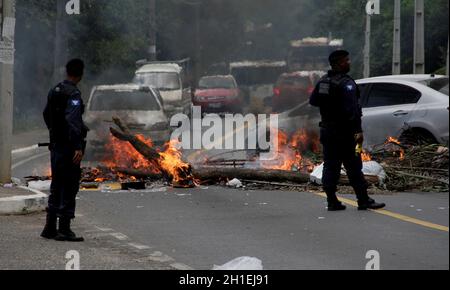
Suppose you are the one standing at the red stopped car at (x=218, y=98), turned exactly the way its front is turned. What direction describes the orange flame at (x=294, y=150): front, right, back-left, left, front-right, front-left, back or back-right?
front

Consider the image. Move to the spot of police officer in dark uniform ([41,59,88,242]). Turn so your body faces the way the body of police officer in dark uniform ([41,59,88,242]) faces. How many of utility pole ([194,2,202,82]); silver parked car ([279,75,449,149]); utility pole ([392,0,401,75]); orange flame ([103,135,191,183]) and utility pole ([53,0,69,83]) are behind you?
0

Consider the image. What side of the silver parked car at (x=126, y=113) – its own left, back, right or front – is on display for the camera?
front

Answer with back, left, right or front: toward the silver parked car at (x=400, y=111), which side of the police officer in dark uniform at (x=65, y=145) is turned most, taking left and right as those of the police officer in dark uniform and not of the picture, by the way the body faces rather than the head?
front

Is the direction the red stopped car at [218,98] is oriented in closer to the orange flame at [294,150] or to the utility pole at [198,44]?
the orange flame

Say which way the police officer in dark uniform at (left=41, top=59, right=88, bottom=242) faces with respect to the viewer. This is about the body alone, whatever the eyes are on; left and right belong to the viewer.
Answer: facing away from the viewer and to the right of the viewer

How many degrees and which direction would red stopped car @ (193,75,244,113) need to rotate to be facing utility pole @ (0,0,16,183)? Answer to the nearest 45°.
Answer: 0° — it already faces it

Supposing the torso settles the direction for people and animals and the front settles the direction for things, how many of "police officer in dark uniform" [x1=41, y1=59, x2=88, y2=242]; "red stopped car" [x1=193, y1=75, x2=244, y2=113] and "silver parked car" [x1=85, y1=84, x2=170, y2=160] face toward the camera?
2

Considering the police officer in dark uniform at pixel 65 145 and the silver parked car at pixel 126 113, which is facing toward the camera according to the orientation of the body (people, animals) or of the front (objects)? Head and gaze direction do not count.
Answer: the silver parked car

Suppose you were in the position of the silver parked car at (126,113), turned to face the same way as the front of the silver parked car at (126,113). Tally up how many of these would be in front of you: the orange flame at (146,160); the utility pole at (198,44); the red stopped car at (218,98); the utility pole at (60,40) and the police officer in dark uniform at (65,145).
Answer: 2

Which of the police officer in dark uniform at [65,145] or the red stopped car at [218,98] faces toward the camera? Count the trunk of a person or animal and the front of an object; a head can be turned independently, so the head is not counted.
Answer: the red stopped car

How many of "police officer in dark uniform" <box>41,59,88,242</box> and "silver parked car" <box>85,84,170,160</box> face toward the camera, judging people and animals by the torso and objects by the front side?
1

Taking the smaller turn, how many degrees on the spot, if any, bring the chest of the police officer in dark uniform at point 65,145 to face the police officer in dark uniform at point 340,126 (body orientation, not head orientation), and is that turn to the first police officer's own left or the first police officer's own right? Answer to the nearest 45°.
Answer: approximately 45° to the first police officer's own right

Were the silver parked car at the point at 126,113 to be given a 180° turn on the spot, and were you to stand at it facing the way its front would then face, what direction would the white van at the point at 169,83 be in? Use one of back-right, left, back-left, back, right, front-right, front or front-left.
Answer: front

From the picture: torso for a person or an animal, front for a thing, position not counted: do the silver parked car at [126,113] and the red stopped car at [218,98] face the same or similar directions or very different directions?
same or similar directions

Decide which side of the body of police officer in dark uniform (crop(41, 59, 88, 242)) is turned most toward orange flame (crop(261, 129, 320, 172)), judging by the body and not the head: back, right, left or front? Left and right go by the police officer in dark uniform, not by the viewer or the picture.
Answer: front

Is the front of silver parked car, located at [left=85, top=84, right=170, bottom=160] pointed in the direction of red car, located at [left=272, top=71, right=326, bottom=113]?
no

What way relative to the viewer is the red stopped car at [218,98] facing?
toward the camera
